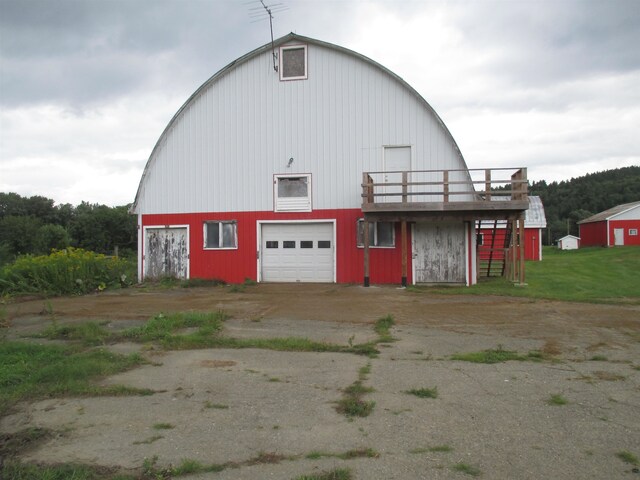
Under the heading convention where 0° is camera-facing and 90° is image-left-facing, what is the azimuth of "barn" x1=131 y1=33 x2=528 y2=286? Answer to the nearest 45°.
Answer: approximately 0°

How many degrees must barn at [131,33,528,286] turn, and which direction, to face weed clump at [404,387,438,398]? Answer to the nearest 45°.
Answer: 0° — it already faces it

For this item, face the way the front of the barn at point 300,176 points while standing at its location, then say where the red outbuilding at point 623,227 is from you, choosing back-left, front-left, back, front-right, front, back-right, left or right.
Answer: back-left

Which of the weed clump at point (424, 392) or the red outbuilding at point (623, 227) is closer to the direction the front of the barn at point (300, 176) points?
the weed clump
